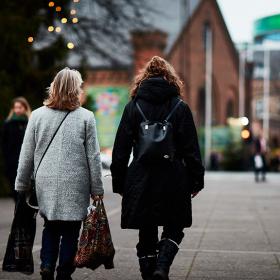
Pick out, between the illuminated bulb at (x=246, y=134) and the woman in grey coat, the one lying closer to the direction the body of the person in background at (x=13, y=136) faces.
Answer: the woman in grey coat

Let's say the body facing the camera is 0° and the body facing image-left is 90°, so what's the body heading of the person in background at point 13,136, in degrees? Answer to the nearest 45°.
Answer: approximately 0°

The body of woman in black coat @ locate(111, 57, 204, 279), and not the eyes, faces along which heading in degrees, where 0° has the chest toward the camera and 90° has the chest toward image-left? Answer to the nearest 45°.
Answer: approximately 180°

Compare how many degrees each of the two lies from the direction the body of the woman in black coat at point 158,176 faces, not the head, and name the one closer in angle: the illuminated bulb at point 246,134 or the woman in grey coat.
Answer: the illuminated bulb

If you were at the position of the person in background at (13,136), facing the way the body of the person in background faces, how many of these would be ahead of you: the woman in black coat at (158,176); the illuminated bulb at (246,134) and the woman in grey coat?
2

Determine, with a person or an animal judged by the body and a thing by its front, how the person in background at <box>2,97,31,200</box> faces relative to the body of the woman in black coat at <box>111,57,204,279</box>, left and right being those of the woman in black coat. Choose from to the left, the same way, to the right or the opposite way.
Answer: the opposite way

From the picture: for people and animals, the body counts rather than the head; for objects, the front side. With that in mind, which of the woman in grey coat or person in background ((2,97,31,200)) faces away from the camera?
the woman in grey coat

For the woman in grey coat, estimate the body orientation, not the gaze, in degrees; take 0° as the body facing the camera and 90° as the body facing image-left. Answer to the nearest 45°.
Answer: approximately 180°

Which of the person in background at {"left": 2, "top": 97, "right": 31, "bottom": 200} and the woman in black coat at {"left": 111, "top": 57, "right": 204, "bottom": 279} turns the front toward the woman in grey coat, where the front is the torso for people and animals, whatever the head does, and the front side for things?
the person in background
